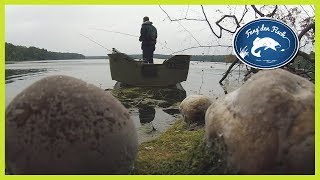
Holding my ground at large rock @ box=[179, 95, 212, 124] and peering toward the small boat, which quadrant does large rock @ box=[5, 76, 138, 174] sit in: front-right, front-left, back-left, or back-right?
back-left

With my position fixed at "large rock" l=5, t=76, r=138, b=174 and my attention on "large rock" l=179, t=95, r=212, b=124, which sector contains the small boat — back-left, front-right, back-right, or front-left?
front-left

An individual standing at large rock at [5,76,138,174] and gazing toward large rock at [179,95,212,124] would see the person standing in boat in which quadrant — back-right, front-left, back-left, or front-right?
front-left

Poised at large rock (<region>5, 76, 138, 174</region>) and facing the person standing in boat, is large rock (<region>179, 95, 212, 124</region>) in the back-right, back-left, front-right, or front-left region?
front-right

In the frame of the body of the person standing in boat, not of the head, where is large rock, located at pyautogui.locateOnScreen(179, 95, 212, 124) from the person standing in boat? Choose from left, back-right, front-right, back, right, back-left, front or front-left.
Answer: back-left

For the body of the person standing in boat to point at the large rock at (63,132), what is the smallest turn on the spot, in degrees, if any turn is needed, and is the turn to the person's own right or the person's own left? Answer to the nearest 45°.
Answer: approximately 135° to the person's own left

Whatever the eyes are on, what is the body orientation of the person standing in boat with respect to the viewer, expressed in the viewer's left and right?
facing away from the viewer and to the left of the viewer

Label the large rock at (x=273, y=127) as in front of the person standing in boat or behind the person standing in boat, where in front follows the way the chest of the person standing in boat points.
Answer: behind
